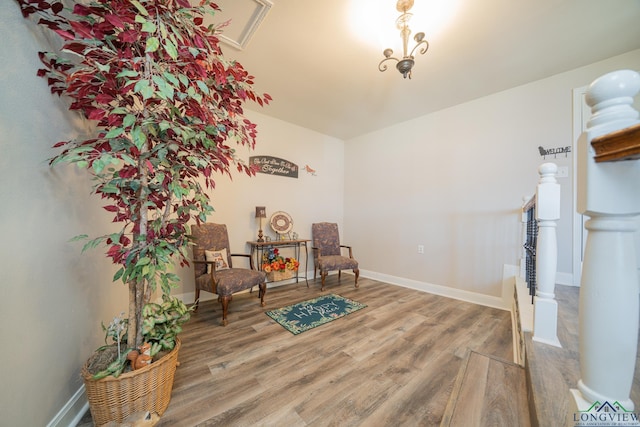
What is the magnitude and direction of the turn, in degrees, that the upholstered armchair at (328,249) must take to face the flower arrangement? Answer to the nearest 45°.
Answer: approximately 90° to its right

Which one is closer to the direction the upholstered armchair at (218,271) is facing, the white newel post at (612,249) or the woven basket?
the white newel post

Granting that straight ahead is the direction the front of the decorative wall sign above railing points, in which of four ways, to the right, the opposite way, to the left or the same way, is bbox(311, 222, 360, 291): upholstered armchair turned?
to the left

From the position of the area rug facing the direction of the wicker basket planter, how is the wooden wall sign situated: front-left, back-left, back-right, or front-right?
back-right

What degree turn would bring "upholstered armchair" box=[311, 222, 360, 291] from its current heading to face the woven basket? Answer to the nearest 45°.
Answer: approximately 90° to its right

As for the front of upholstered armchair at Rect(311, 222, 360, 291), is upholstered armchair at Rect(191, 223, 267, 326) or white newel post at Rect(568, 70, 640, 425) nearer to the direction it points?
the white newel post

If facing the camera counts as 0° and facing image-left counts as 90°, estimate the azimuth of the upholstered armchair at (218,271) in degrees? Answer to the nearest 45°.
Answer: approximately 315°

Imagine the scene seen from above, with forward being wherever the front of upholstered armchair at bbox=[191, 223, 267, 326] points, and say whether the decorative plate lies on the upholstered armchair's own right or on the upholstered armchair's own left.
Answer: on the upholstered armchair's own left
